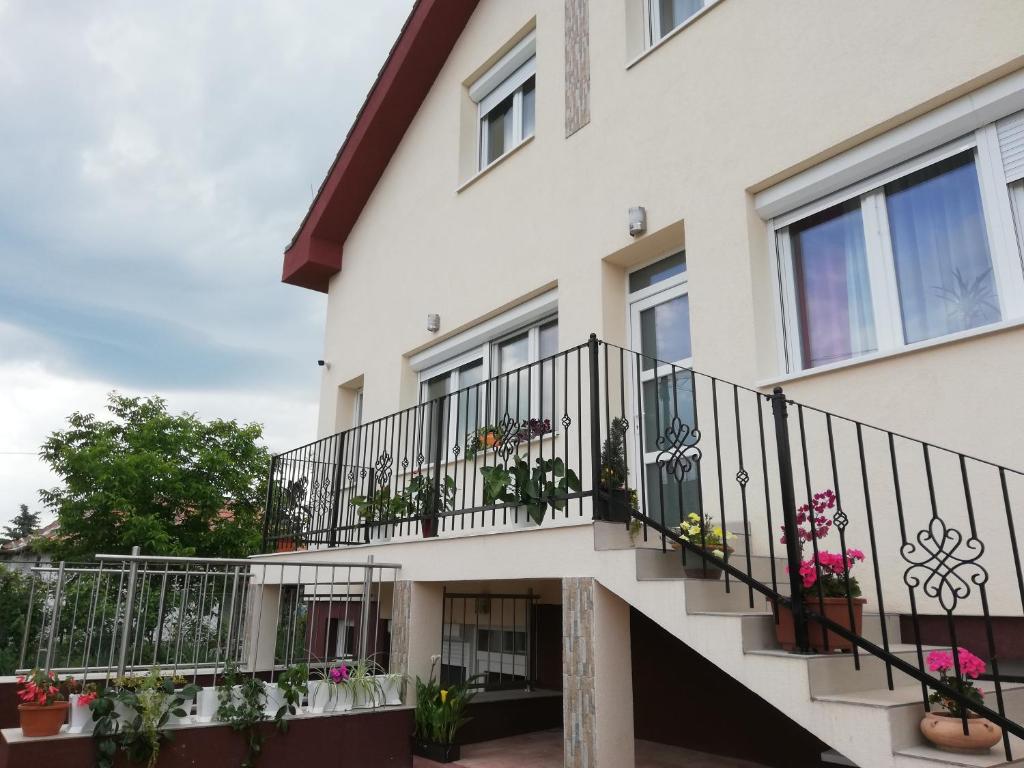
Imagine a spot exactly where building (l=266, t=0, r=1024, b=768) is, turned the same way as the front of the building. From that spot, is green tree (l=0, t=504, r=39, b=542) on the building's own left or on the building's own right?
on the building's own right

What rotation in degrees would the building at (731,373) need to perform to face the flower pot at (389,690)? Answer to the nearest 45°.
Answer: approximately 45° to its right

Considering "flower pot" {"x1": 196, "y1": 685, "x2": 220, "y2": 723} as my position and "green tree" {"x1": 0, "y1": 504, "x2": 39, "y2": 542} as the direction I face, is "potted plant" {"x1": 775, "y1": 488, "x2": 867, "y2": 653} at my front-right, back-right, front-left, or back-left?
back-right

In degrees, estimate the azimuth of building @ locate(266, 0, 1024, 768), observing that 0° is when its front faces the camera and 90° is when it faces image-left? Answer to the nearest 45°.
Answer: approximately 45°

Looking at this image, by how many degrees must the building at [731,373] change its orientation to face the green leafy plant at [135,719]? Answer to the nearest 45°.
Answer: approximately 45° to its right

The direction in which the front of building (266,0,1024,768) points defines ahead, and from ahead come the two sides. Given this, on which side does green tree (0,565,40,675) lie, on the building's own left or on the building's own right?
on the building's own right

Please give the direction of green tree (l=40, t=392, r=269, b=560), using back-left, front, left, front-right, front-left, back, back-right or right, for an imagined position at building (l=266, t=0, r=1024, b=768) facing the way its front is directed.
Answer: right
